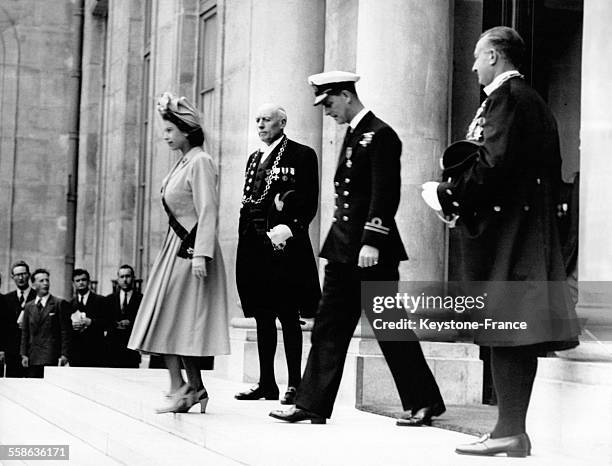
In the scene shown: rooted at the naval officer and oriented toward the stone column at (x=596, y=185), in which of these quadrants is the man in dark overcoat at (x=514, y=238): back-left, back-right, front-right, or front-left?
front-right

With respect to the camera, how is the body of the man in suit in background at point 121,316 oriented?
toward the camera

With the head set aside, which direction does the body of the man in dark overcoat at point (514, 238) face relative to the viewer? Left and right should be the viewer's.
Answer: facing to the left of the viewer

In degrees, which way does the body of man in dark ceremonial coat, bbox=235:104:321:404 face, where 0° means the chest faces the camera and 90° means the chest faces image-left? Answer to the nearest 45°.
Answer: approximately 45°

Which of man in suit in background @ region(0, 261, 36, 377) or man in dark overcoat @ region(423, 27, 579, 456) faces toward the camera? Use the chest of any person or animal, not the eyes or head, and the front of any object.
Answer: the man in suit in background

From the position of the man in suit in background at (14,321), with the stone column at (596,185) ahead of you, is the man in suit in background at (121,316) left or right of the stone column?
left

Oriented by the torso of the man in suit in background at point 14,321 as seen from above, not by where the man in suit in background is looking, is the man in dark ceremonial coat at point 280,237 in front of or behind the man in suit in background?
in front

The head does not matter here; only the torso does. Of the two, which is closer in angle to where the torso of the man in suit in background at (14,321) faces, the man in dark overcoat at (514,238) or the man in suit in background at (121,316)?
the man in dark overcoat

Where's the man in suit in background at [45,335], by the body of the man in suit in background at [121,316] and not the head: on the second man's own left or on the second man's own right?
on the second man's own right

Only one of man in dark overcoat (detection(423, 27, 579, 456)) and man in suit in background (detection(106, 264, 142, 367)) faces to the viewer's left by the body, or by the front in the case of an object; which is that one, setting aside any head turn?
the man in dark overcoat

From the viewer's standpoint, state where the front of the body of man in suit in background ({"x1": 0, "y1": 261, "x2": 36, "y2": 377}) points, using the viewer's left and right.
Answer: facing the viewer

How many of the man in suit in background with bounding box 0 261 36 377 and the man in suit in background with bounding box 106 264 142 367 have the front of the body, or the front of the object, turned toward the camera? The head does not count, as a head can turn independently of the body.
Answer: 2

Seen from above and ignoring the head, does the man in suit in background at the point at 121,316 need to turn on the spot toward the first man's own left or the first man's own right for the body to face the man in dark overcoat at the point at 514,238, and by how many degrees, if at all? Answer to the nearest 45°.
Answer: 0° — they already face them
